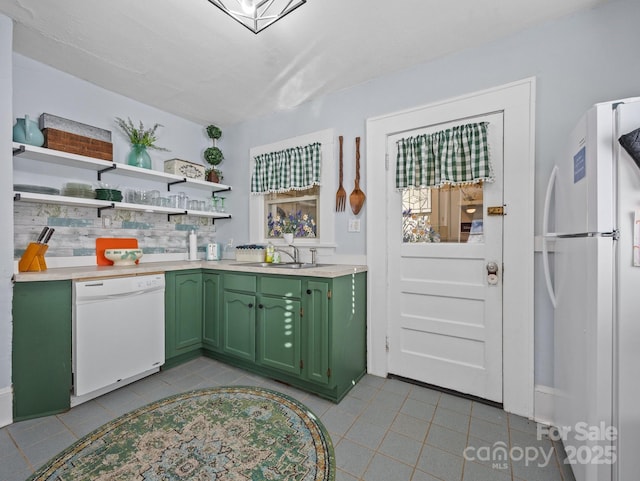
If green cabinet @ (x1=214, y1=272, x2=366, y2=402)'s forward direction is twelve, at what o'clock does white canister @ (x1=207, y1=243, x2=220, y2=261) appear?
The white canister is roughly at 3 o'clock from the green cabinet.

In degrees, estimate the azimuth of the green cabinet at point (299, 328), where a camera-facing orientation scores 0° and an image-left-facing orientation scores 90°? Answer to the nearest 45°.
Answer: approximately 45°

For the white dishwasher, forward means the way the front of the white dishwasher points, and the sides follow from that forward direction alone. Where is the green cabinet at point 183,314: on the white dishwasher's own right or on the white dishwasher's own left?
on the white dishwasher's own left

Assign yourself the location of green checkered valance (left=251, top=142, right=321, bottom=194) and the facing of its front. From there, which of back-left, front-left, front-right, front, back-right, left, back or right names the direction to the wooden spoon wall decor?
left

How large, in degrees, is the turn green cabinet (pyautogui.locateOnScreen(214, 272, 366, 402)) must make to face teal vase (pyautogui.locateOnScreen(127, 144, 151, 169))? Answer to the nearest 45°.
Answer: approximately 90° to its right

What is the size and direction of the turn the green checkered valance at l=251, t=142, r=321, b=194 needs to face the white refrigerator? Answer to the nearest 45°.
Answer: approximately 90° to its left

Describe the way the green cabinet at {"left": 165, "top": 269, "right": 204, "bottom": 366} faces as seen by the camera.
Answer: facing the viewer and to the right of the viewer

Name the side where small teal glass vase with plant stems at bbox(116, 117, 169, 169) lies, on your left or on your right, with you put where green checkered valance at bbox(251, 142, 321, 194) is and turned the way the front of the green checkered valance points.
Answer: on your right

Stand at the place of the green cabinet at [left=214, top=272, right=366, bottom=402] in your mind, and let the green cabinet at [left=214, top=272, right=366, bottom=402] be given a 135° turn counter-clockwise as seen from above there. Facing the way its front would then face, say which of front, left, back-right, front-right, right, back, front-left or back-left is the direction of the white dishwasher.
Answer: back

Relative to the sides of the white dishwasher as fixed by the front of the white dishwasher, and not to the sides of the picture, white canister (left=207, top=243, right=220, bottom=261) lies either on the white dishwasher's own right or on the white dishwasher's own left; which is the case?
on the white dishwasher's own left

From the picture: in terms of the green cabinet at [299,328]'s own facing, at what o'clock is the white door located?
The white door is roughly at 8 o'clock from the green cabinet.
